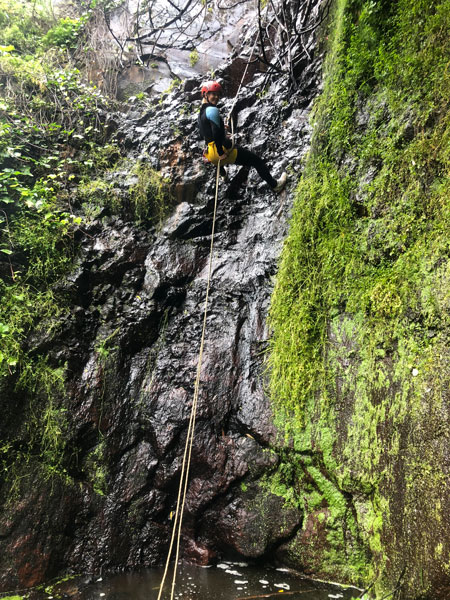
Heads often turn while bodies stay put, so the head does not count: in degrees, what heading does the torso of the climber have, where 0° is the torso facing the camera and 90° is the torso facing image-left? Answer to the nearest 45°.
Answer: approximately 270°
